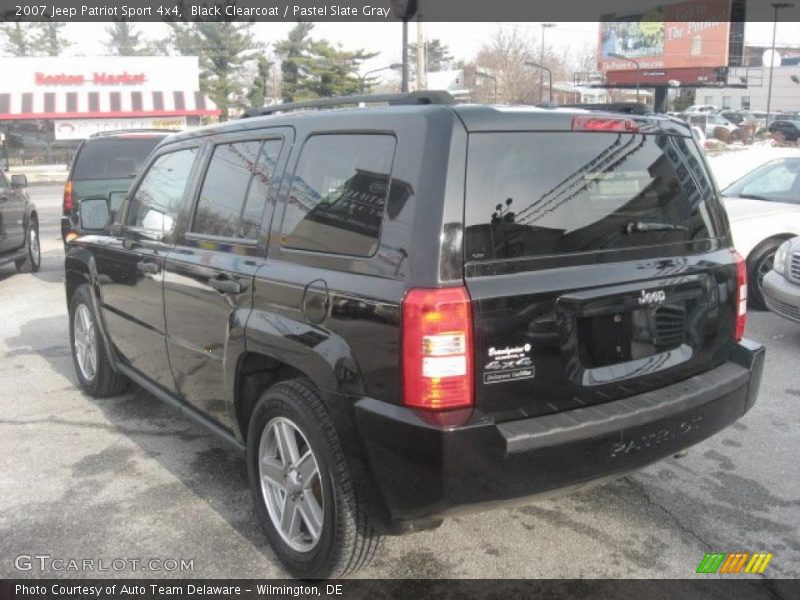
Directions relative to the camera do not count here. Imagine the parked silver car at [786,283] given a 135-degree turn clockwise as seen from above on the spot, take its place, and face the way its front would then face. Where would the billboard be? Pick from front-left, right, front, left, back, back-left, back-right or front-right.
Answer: front

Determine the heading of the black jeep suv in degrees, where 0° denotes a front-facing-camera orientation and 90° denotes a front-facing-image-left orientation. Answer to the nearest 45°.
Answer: approximately 135°

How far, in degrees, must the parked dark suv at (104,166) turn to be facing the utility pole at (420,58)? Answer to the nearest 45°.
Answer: approximately 45° to its right

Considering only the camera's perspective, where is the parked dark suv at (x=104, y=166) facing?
facing away from the viewer

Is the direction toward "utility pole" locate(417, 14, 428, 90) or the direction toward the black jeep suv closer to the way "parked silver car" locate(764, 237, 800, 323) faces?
the black jeep suv

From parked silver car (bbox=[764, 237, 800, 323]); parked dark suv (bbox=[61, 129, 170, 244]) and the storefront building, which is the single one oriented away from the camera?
the parked dark suv

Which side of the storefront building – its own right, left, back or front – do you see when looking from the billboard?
left
